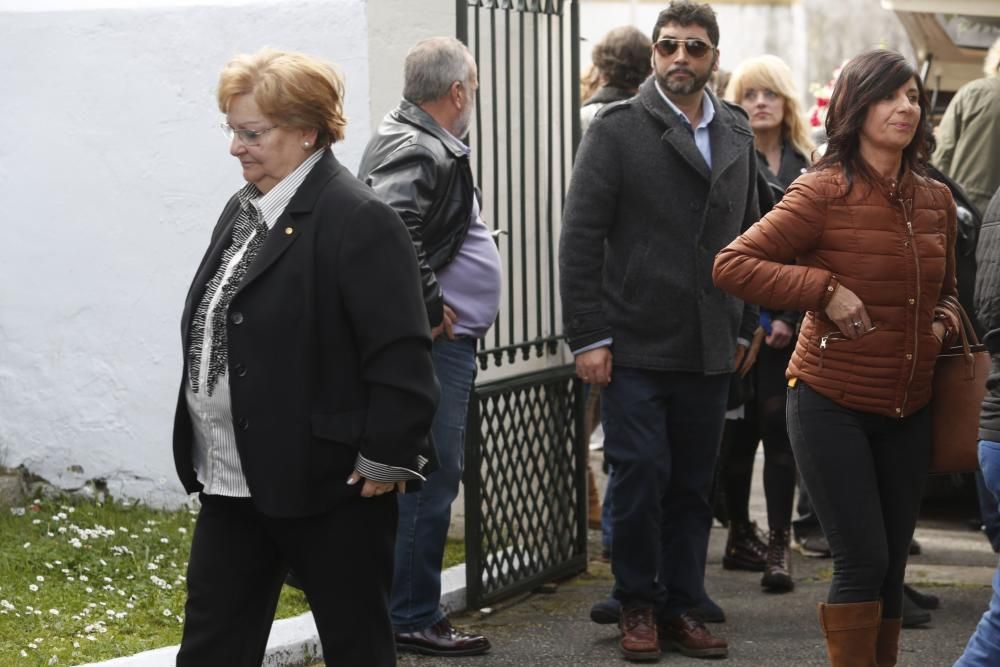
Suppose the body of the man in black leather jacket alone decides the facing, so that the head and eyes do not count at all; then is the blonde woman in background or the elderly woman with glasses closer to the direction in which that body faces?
the blonde woman in background

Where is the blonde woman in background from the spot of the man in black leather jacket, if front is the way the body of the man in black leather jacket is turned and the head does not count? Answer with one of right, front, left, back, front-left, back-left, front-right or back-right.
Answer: front-left

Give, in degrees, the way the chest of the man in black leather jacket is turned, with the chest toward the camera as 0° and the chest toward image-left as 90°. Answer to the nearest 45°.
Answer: approximately 270°

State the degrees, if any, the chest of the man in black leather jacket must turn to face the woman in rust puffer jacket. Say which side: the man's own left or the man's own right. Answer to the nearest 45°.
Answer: approximately 45° to the man's own right

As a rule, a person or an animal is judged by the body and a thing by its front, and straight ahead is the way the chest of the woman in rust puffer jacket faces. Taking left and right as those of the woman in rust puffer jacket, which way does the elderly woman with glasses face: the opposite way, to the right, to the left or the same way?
to the right

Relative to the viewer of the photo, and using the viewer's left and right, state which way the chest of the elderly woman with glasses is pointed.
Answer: facing the viewer and to the left of the viewer

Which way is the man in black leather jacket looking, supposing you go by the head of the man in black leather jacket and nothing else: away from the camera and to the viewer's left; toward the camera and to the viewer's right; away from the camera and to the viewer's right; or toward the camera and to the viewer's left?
away from the camera and to the viewer's right

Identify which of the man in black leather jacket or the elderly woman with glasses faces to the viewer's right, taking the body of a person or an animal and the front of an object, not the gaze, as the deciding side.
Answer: the man in black leather jacket
